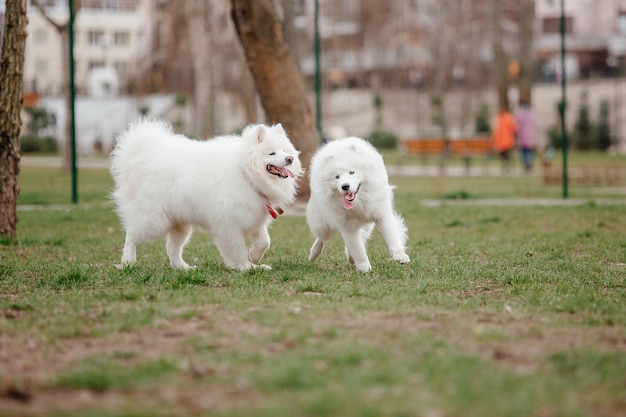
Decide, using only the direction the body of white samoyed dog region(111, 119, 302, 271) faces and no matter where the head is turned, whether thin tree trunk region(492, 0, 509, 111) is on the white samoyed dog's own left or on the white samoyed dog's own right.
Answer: on the white samoyed dog's own left

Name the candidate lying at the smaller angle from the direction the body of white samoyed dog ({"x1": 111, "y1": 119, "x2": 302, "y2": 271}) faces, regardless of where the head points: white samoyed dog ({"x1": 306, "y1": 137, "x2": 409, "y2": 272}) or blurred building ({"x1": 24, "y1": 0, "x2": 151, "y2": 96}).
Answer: the white samoyed dog

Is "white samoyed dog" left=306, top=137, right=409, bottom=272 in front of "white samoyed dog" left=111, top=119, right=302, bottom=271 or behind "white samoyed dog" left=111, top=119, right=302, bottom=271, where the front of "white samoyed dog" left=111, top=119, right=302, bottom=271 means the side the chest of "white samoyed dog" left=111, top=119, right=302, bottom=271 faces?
in front

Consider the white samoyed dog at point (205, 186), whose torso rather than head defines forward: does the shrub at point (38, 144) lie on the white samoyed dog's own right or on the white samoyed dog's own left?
on the white samoyed dog's own left

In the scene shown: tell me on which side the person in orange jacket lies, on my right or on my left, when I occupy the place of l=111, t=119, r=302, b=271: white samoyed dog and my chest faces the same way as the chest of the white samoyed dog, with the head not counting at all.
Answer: on my left

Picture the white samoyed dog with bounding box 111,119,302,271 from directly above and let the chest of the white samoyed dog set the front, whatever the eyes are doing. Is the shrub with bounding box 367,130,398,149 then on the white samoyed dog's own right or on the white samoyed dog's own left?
on the white samoyed dog's own left

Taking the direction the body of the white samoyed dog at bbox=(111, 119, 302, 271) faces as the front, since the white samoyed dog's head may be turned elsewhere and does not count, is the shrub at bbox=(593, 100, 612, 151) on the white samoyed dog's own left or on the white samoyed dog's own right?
on the white samoyed dog's own left

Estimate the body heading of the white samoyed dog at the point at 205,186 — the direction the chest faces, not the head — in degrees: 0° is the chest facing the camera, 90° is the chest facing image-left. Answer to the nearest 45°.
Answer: approximately 270°

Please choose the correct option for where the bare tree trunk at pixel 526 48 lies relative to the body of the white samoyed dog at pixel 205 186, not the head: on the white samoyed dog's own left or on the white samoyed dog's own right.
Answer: on the white samoyed dog's own left
